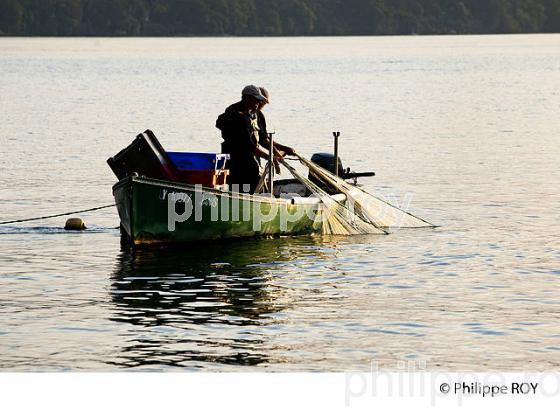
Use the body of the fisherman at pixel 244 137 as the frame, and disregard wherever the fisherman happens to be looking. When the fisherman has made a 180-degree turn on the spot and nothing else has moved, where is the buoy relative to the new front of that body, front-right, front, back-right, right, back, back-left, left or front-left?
front-right

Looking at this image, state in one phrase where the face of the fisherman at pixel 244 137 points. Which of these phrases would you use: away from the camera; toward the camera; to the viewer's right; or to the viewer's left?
to the viewer's right

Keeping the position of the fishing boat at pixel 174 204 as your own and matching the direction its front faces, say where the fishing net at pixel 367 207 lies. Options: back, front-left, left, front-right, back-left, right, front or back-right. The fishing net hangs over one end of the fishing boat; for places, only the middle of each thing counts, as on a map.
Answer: back

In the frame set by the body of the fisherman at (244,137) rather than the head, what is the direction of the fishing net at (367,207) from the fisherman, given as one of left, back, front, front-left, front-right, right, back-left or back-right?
front-left

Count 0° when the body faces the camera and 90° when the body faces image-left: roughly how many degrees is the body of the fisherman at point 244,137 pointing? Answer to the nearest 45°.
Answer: approximately 270°

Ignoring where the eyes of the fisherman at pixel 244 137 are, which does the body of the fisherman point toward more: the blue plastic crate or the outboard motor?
the outboard motor

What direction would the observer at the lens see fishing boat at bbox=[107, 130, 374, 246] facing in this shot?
facing the viewer and to the left of the viewer

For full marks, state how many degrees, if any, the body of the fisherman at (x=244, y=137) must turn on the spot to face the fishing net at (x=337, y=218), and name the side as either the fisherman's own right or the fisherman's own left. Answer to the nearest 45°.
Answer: approximately 45° to the fisherman's own left
